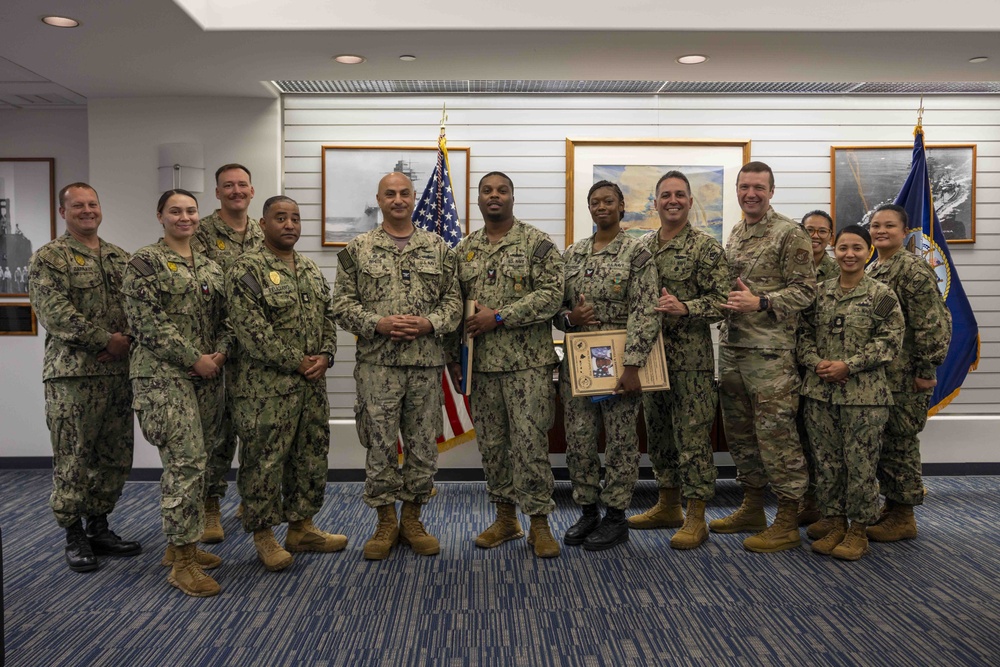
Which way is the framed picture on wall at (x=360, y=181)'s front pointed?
toward the camera

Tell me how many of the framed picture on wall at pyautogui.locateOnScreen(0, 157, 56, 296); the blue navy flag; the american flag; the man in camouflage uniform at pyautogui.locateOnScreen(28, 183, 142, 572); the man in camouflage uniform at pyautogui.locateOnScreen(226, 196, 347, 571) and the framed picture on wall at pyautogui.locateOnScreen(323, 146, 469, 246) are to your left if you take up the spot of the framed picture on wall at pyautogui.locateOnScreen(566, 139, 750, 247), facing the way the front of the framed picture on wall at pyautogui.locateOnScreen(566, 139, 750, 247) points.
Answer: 1

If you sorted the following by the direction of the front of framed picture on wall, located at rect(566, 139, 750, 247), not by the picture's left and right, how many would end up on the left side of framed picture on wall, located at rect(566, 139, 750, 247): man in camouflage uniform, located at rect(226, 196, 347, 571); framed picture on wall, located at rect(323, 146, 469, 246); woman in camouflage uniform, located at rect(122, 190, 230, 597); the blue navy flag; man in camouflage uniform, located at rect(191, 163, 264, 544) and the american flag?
1

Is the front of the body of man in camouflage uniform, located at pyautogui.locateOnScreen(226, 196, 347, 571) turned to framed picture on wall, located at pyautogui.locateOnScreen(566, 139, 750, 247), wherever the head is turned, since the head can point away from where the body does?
no

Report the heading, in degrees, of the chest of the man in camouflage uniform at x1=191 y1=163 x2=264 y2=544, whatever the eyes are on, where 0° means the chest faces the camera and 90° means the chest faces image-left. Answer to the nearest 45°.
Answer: approximately 0°

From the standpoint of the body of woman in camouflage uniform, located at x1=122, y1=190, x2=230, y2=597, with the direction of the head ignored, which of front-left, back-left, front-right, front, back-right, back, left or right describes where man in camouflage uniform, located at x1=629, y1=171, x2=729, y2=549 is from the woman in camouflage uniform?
front-left

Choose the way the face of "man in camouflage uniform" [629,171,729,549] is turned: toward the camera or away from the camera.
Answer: toward the camera

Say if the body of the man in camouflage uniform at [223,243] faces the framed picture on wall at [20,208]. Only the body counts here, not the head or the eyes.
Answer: no

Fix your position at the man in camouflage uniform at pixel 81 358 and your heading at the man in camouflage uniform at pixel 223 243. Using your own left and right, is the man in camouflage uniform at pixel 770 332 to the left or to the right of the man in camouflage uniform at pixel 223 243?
right

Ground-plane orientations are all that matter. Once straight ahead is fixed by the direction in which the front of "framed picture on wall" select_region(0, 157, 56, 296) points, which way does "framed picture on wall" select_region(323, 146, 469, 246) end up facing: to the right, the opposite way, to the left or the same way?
the same way

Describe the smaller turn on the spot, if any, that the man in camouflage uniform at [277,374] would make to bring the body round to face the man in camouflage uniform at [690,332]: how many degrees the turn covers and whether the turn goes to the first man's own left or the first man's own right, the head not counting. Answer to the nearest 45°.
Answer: approximately 45° to the first man's own left

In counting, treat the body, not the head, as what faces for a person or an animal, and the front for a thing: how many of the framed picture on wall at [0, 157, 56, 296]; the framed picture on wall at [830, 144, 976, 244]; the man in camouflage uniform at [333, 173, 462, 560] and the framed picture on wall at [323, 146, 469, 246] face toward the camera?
4

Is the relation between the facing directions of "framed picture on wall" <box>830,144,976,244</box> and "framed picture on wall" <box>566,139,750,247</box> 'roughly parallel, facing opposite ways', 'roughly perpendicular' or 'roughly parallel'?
roughly parallel

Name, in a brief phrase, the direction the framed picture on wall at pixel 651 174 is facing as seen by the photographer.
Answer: facing the viewer

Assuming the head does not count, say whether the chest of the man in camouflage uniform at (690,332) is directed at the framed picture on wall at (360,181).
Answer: no

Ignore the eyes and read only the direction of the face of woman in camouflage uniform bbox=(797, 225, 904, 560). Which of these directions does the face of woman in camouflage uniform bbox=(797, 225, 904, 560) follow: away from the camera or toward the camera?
toward the camera

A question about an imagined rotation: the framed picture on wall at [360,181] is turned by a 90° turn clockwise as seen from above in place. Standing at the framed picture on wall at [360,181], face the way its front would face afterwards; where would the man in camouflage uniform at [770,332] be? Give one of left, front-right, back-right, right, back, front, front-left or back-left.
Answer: back-left

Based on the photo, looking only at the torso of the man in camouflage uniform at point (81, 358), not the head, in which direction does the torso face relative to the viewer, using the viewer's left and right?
facing the viewer and to the right of the viewer

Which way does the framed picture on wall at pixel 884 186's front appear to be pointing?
toward the camera
